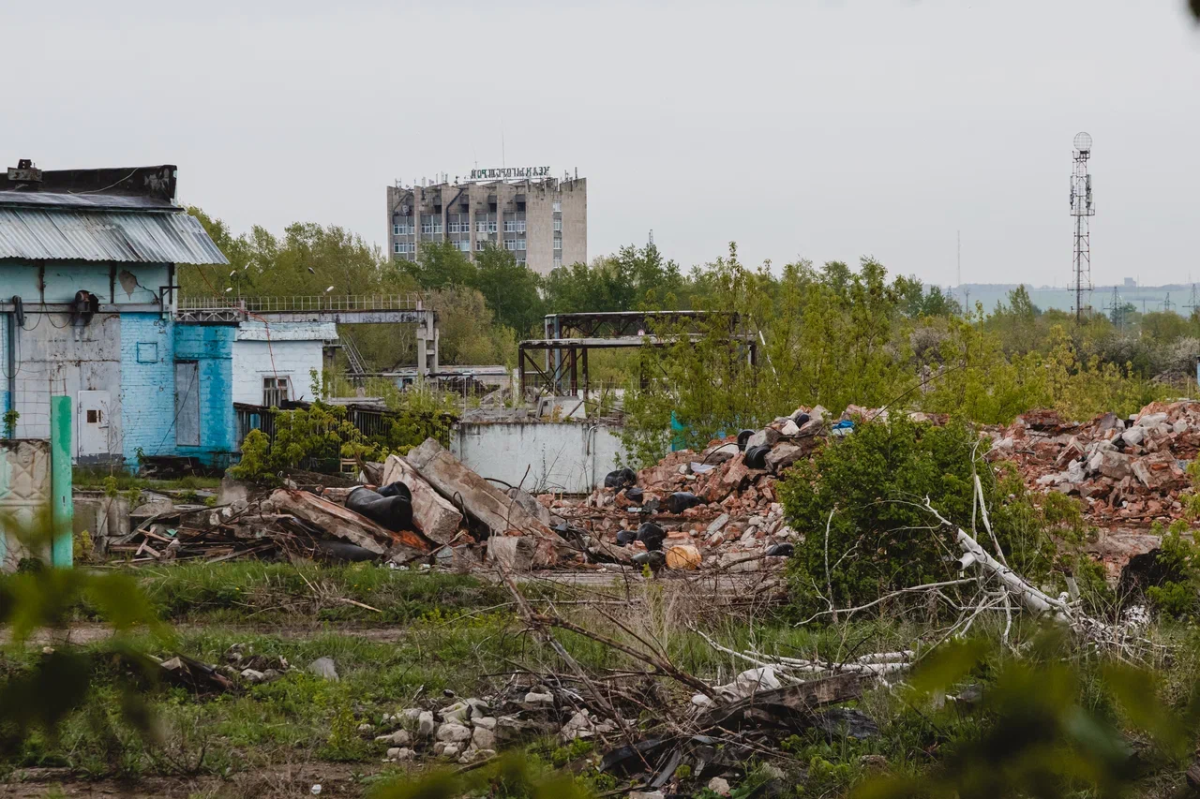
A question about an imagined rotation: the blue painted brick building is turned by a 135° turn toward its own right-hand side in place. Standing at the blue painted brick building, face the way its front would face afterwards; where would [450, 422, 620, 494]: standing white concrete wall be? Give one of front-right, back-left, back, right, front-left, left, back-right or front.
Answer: back

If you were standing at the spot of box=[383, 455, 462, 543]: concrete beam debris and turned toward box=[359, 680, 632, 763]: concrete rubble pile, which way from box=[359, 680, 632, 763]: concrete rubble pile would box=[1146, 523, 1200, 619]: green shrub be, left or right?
left

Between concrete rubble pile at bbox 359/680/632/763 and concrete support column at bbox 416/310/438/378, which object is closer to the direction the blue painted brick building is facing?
the concrete rubble pile

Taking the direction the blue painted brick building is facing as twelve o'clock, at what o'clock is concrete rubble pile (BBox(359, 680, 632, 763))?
The concrete rubble pile is roughly at 12 o'clock from the blue painted brick building.

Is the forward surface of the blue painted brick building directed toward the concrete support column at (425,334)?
no

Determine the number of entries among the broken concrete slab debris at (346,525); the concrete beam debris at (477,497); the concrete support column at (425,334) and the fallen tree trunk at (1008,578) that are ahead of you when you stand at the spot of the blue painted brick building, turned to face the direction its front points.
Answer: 3

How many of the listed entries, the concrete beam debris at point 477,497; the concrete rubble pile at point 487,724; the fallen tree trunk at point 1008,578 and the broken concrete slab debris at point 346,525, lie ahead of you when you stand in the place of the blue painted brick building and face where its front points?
4

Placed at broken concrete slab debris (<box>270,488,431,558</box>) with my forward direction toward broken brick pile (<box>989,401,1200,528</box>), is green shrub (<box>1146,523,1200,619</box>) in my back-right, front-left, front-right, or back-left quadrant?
front-right

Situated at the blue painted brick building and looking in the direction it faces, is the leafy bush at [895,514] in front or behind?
in front

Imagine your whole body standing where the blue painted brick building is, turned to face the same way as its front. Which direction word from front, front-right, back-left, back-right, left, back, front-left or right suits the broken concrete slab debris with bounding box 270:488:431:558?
front

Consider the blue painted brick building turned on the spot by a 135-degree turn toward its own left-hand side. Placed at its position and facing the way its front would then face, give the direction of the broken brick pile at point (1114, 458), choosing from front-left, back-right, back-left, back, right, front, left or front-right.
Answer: right

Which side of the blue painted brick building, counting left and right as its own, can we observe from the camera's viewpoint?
front

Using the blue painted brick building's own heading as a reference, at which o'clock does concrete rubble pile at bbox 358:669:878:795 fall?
The concrete rubble pile is roughly at 12 o'clock from the blue painted brick building.

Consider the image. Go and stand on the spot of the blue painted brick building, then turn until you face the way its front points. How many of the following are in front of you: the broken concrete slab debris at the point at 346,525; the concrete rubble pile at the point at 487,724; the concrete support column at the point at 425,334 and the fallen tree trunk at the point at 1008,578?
3

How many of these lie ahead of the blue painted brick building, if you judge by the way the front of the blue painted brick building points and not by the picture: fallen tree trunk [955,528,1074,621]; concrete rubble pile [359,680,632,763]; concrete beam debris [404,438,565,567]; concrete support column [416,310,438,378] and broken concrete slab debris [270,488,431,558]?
4
